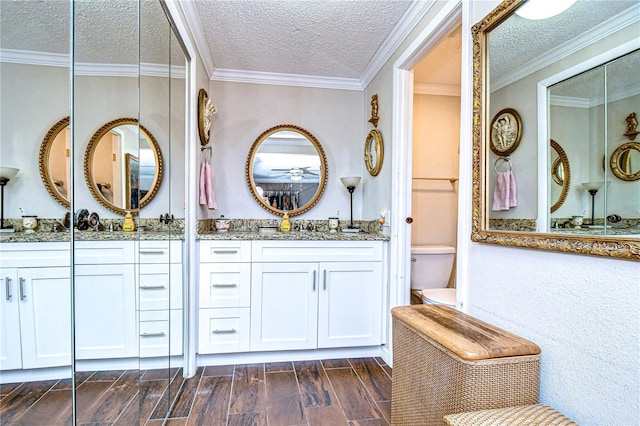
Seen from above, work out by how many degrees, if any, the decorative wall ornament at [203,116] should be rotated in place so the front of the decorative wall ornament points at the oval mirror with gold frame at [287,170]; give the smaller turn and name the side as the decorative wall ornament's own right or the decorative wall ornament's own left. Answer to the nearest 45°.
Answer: approximately 45° to the decorative wall ornament's own left

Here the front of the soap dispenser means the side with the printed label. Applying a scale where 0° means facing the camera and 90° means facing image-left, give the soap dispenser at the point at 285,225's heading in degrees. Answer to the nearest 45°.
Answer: approximately 0°

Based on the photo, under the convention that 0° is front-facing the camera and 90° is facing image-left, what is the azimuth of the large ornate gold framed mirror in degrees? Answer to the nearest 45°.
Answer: approximately 45°

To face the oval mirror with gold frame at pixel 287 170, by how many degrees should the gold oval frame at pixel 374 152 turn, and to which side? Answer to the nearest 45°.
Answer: approximately 45° to its right

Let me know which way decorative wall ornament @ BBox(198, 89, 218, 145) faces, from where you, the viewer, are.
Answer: facing to the right of the viewer

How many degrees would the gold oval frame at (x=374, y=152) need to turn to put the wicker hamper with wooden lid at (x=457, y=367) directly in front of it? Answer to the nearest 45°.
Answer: approximately 45° to its left

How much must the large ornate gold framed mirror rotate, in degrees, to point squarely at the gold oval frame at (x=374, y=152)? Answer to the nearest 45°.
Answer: approximately 90° to its right

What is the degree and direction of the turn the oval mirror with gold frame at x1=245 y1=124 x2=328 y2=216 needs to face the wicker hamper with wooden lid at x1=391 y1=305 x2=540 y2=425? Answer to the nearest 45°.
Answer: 0° — it already faces it

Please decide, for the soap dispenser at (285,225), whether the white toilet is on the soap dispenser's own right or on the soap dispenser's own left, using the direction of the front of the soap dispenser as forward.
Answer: on the soap dispenser's own left

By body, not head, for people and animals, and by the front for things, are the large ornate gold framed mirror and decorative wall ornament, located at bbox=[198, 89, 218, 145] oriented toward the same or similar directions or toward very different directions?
very different directions

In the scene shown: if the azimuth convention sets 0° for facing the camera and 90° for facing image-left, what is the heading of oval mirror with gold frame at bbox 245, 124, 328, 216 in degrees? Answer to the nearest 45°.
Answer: approximately 0°
